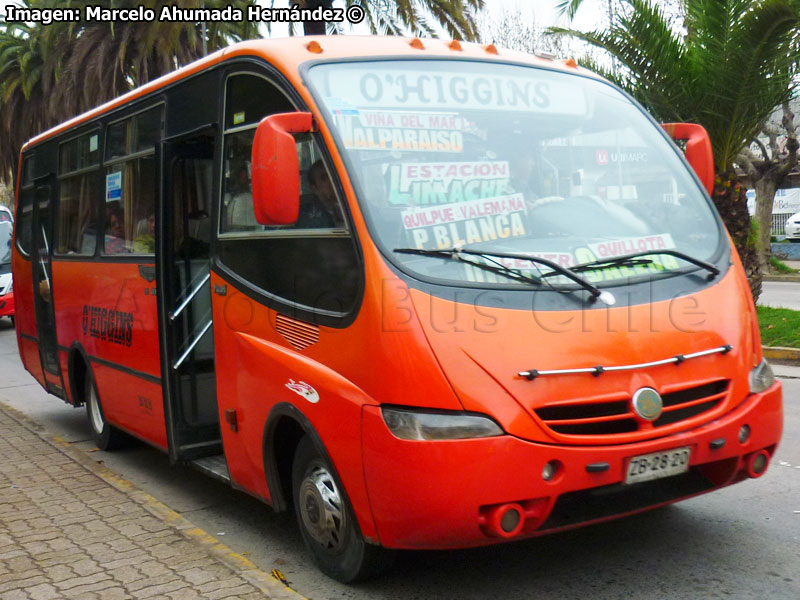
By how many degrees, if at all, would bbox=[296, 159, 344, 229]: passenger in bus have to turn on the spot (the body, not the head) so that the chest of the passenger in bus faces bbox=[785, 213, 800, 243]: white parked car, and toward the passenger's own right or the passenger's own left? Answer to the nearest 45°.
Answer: approximately 90° to the passenger's own left

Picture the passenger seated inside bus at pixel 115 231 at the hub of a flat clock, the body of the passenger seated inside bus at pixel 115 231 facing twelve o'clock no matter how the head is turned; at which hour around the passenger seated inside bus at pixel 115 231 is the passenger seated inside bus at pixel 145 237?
the passenger seated inside bus at pixel 145 237 is roughly at 1 o'clock from the passenger seated inside bus at pixel 115 231.

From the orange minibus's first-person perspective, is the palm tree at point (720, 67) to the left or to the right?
on its left

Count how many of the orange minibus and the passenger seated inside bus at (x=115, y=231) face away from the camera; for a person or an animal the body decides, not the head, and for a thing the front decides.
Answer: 0

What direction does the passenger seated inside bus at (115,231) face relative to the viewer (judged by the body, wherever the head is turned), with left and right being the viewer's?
facing the viewer and to the right of the viewer

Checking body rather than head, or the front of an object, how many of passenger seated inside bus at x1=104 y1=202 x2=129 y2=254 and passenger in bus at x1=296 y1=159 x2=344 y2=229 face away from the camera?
0

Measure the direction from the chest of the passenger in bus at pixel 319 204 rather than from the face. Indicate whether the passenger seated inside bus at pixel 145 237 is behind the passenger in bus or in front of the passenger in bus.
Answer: behind

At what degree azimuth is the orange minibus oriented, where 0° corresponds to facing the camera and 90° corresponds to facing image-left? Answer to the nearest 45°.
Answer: approximately 315°

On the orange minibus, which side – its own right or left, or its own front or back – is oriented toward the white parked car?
left

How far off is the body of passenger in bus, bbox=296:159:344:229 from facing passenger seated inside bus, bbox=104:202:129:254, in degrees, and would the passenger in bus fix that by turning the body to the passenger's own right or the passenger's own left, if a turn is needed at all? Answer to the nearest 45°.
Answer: approximately 180°
